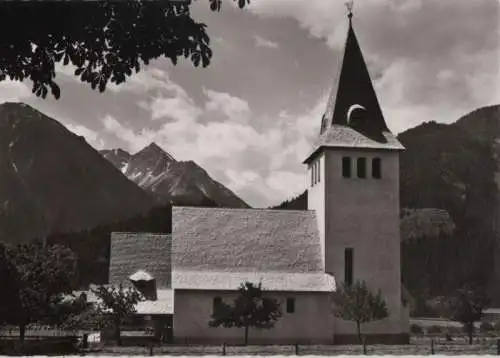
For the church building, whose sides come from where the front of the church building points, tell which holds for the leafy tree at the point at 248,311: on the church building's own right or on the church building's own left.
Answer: on the church building's own right

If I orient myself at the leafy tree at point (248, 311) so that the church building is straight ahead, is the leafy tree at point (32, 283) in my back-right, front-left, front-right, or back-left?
back-left
